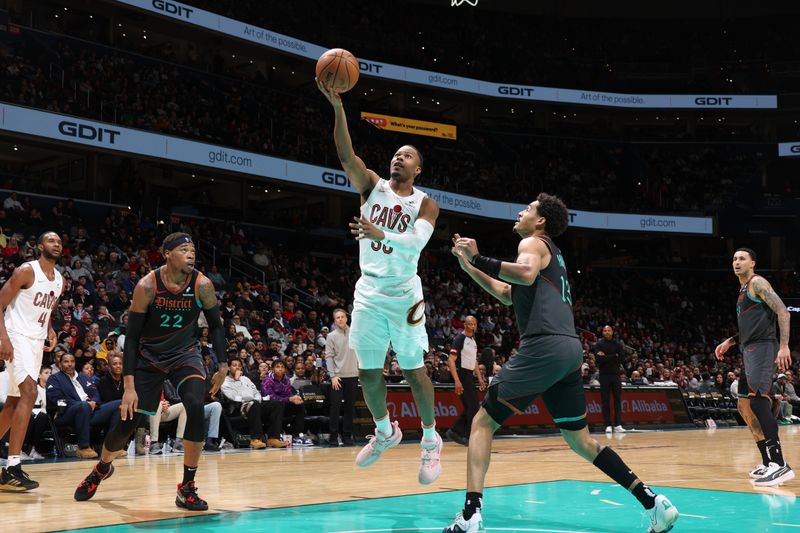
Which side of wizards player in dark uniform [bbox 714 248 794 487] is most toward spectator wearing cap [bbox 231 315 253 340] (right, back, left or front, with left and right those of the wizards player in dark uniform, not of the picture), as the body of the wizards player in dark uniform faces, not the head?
right

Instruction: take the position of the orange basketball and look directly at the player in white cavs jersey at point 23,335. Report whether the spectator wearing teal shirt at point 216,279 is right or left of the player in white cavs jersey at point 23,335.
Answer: right

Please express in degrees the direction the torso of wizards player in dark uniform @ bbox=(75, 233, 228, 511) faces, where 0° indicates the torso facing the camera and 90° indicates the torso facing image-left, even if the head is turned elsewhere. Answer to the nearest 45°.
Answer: approximately 0°

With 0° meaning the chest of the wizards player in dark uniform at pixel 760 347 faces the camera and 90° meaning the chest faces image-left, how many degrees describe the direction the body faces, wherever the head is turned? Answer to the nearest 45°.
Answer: approximately 45°

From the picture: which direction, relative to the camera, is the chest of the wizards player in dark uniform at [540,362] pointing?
to the viewer's left

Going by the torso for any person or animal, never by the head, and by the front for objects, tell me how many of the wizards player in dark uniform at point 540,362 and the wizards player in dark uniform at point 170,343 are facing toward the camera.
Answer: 1

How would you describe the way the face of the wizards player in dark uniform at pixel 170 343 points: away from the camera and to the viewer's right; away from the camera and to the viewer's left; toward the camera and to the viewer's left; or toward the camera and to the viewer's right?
toward the camera and to the viewer's right

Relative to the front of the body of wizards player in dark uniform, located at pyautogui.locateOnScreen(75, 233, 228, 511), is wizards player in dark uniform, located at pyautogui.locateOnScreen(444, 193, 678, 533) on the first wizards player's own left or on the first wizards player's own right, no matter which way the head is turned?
on the first wizards player's own left
